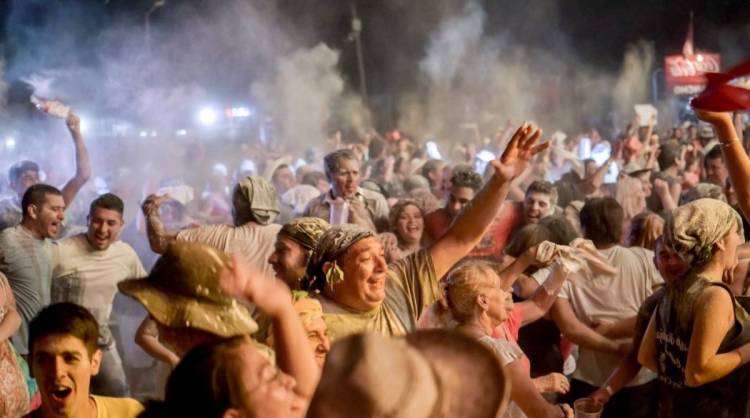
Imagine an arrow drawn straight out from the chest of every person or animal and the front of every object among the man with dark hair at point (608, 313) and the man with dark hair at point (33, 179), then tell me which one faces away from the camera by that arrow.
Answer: the man with dark hair at point (608, 313)

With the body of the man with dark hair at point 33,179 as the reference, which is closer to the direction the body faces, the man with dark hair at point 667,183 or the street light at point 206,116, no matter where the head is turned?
the man with dark hair

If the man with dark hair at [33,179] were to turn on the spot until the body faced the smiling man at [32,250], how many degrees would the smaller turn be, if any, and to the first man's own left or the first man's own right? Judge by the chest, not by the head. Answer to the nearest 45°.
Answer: approximately 45° to the first man's own right
